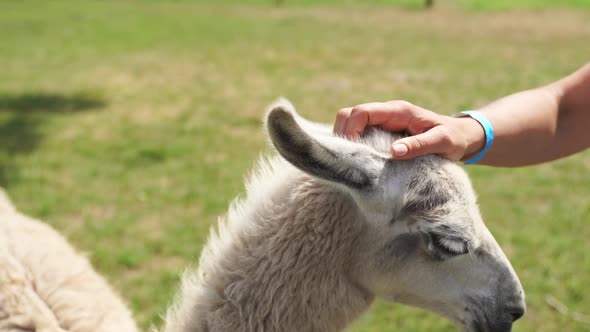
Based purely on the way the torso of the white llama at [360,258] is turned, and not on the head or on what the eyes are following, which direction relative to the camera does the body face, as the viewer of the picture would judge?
to the viewer's right

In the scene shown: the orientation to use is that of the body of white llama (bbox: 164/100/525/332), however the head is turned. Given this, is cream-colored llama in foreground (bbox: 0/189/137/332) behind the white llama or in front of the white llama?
behind
